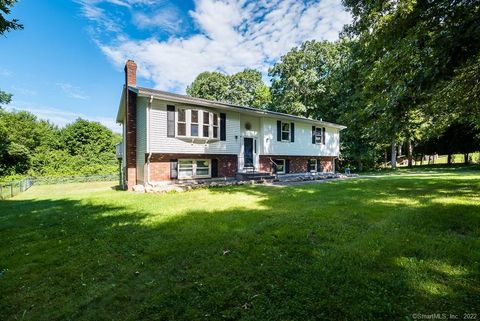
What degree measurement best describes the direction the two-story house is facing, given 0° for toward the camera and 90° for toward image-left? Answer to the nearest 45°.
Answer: approximately 315°

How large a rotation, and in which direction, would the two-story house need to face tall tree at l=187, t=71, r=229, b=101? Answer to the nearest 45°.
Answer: approximately 135° to its left

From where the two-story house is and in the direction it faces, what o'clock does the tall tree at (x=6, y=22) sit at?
The tall tree is roughly at 2 o'clock from the two-story house.

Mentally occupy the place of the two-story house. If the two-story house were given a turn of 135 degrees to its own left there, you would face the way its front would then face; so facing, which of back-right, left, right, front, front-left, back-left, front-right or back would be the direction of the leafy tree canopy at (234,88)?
front
